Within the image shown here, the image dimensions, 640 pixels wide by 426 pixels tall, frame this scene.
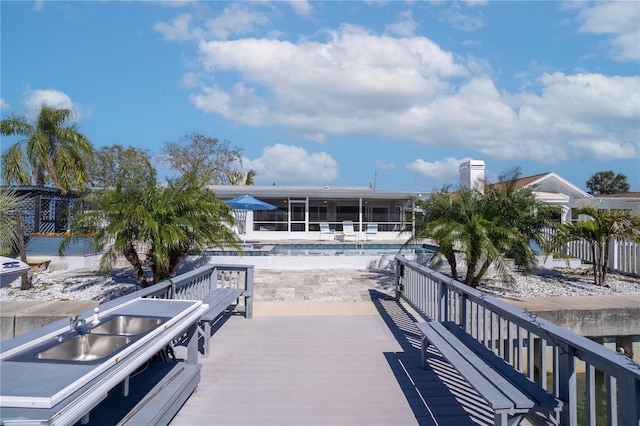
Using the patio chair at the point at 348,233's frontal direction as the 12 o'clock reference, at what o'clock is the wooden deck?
The wooden deck is roughly at 12 o'clock from the patio chair.

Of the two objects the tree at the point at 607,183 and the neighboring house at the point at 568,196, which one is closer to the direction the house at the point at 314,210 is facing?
the neighboring house

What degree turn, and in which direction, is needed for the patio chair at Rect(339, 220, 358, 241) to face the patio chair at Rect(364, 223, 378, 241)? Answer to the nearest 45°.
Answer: approximately 90° to its left

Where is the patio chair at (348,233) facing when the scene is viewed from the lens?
facing the viewer

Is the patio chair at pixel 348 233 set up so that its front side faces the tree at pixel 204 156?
no

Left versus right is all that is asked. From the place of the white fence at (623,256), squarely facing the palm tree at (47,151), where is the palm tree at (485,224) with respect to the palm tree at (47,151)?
left

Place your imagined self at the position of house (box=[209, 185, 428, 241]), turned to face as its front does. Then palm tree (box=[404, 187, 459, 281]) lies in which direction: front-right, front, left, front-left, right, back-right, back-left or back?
front

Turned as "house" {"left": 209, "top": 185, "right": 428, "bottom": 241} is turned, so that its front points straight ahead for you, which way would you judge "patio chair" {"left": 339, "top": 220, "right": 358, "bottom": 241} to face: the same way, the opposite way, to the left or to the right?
the same way

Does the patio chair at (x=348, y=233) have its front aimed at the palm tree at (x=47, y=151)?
no

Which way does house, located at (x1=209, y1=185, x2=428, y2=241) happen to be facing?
toward the camera

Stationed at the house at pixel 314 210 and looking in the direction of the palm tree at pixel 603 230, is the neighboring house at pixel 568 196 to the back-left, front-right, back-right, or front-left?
front-left

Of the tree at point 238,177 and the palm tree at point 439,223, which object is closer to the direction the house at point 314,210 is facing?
the palm tree

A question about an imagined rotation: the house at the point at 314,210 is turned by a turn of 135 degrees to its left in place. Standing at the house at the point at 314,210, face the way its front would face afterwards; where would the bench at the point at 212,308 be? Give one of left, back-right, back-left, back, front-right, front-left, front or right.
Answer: back-right

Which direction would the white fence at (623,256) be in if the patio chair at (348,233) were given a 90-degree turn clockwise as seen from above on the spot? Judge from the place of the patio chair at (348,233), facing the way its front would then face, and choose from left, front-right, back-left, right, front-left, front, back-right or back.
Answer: back-left
